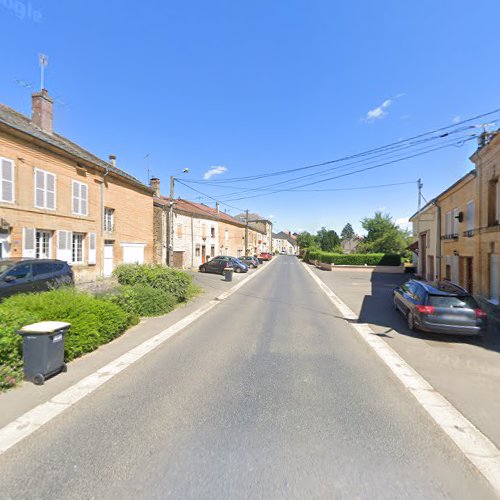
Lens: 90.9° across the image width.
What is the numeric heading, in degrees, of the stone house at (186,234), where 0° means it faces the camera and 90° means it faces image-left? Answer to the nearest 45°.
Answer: approximately 315°

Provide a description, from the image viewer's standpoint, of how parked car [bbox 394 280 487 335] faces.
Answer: facing away from the viewer and to the left of the viewer

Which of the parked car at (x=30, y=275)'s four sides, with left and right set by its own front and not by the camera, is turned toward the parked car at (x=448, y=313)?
left

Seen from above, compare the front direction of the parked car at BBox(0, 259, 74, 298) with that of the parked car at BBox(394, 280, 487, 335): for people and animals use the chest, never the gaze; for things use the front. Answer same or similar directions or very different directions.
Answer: very different directions

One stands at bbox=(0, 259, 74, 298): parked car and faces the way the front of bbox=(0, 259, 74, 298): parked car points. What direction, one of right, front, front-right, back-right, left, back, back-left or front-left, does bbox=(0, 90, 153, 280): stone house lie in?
back-right

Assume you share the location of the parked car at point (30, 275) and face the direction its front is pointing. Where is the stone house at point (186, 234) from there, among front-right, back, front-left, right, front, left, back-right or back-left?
back

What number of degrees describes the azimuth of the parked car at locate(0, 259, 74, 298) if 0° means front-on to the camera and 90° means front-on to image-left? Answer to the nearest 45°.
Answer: approximately 45°

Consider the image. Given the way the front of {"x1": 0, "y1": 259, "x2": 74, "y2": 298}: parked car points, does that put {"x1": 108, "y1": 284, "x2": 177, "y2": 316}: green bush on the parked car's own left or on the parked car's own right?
on the parked car's own left

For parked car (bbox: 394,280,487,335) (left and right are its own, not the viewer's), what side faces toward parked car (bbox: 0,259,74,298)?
left

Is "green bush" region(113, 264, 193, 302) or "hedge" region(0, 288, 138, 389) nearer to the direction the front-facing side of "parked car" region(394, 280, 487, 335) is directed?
the green bush

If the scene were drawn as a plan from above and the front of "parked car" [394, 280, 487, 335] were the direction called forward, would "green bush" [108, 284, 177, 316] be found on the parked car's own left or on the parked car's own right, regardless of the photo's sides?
on the parked car's own left
